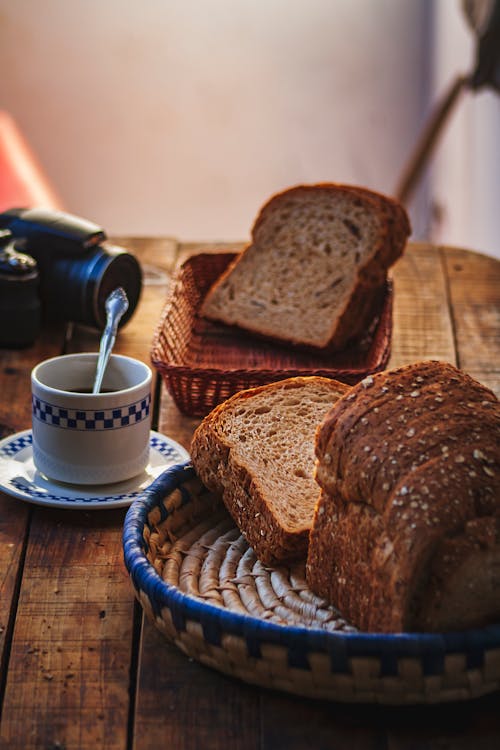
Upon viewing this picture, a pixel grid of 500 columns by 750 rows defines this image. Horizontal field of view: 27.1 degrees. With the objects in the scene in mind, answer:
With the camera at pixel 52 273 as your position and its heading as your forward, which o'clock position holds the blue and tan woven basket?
The blue and tan woven basket is roughly at 1 o'clock from the camera.

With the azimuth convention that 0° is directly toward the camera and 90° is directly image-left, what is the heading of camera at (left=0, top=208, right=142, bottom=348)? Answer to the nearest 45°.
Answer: approximately 315°

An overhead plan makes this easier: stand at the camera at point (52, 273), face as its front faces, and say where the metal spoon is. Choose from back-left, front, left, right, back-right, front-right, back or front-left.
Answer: front-right

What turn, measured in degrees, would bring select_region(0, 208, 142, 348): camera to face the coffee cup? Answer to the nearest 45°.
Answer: approximately 45° to its right

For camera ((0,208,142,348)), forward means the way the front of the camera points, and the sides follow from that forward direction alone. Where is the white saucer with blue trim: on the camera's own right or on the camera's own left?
on the camera's own right
